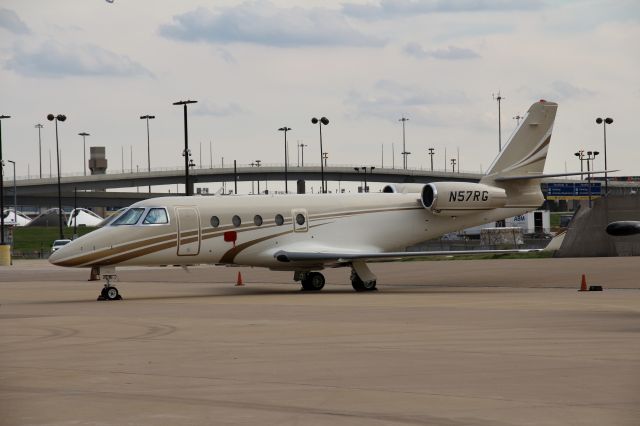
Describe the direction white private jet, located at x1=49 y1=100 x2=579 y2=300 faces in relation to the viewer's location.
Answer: facing the viewer and to the left of the viewer

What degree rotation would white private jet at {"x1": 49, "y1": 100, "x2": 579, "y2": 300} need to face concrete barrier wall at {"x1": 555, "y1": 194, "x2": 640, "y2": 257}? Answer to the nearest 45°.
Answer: approximately 180°
